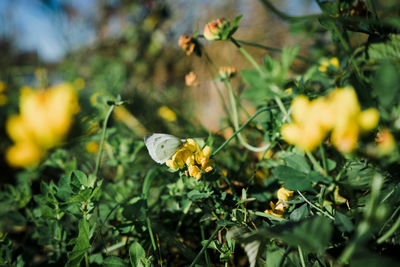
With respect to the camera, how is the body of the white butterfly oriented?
to the viewer's right
